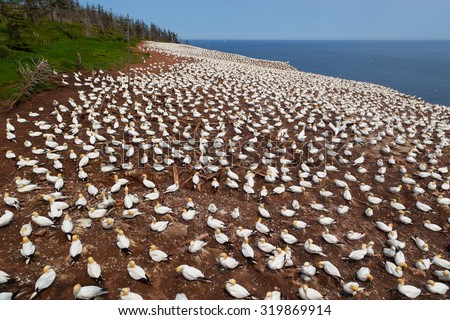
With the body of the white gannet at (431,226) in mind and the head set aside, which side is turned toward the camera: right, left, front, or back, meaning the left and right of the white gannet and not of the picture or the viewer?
left

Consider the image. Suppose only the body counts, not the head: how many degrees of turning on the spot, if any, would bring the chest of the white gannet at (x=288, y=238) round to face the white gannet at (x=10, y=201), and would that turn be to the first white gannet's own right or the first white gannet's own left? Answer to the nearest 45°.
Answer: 0° — it already faces it

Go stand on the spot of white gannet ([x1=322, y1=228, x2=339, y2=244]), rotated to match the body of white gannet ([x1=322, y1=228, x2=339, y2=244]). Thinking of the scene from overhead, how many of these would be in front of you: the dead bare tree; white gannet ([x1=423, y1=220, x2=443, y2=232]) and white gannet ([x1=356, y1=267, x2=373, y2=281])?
1

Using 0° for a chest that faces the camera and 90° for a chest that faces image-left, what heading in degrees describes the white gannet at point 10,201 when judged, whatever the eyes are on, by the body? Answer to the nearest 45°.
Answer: approximately 90°

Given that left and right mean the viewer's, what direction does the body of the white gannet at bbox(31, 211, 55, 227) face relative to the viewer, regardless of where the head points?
facing to the left of the viewer

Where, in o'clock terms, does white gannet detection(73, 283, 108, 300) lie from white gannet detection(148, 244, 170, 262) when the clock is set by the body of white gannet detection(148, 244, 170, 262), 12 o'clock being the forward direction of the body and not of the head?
white gannet detection(73, 283, 108, 300) is roughly at 11 o'clock from white gannet detection(148, 244, 170, 262).
